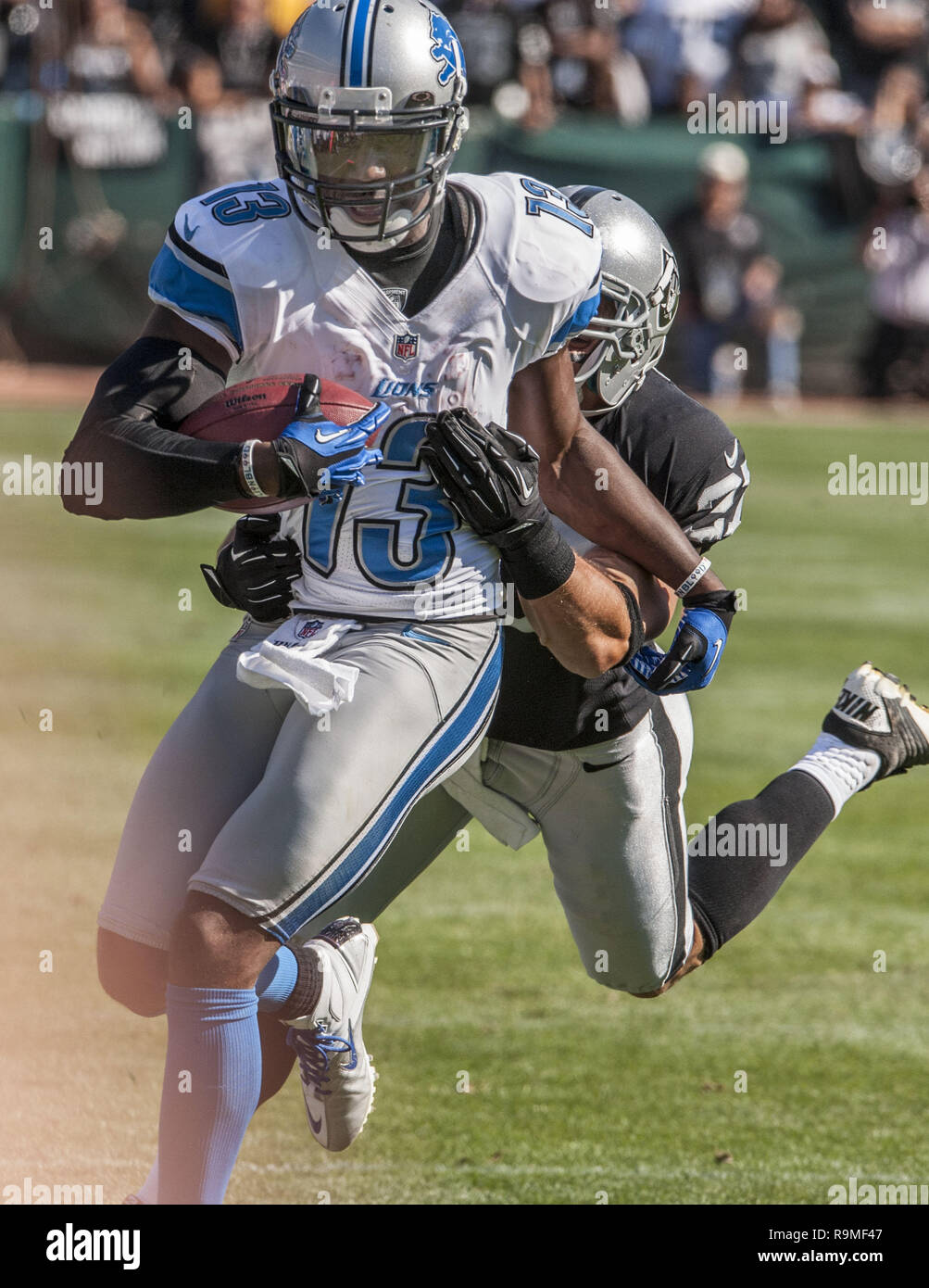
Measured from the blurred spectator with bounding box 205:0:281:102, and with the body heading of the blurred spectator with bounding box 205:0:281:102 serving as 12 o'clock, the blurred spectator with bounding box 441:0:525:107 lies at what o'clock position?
the blurred spectator with bounding box 441:0:525:107 is roughly at 9 o'clock from the blurred spectator with bounding box 205:0:281:102.

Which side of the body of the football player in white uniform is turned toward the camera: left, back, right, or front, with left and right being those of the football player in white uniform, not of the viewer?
front

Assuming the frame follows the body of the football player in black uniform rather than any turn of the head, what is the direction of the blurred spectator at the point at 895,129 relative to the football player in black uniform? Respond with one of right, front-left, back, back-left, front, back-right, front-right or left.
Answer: back-right

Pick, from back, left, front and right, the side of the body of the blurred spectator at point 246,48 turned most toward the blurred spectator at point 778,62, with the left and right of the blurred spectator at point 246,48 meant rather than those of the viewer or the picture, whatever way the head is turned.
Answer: left

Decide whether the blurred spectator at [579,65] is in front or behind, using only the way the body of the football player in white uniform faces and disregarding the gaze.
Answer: behind

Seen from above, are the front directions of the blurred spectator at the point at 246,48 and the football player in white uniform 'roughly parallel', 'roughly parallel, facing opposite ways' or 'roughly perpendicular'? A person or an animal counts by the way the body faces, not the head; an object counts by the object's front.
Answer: roughly parallel

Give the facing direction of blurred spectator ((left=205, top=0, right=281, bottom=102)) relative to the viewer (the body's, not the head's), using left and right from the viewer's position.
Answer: facing the viewer

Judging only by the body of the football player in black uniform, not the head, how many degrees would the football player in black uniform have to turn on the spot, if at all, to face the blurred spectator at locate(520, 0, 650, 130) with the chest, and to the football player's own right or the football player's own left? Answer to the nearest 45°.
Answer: approximately 135° to the football player's own right

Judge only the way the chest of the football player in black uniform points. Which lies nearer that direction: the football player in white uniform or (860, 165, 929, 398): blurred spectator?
the football player in white uniform

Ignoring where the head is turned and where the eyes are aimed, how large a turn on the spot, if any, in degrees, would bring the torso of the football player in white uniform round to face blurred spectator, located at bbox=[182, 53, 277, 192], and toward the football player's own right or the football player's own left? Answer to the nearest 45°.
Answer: approximately 180°

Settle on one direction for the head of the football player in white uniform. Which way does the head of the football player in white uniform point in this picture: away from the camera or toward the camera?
toward the camera

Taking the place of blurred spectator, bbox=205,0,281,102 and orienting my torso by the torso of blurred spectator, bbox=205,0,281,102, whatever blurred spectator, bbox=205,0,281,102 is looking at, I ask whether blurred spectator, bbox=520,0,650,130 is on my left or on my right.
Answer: on my left

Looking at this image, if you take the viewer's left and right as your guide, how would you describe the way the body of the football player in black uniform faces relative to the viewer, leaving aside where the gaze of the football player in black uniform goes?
facing the viewer and to the left of the viewer

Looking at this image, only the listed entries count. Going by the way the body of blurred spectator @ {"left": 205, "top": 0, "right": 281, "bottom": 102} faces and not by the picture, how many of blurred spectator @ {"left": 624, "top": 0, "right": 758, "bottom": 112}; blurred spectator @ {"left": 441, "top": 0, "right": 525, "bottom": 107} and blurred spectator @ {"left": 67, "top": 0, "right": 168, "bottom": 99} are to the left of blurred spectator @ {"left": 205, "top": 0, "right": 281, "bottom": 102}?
2

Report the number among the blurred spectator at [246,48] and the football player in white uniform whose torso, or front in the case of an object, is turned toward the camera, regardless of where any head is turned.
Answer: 2

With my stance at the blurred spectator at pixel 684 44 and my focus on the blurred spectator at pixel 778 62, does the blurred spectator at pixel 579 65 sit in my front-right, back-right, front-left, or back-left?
back-right
